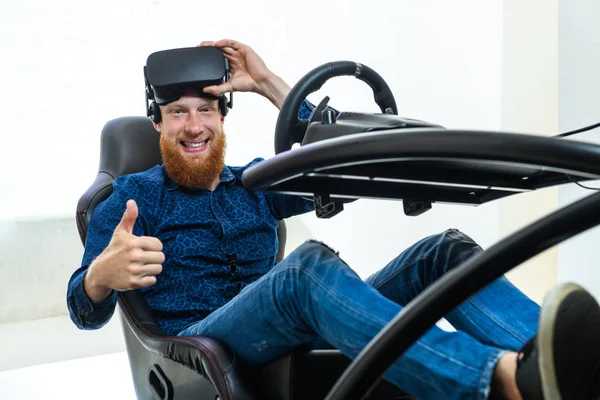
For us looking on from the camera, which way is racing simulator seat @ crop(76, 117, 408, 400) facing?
facing the viewer and to the right of the viewer
